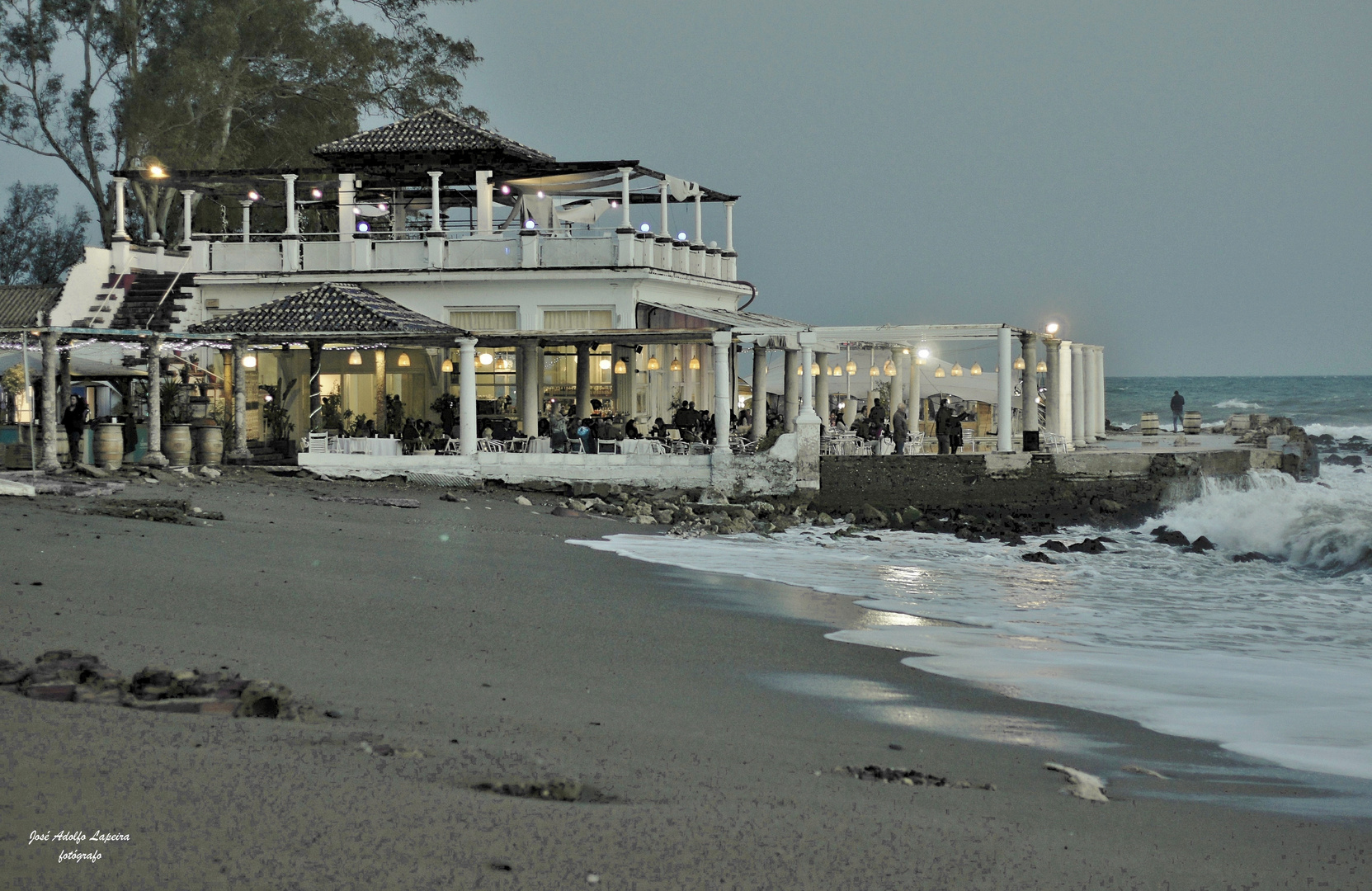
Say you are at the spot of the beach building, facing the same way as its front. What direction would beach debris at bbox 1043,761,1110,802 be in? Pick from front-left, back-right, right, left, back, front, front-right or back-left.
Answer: front

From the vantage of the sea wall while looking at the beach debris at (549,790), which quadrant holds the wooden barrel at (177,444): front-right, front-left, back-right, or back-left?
front-right

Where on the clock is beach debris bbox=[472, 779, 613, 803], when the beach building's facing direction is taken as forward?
The beach debris is roughly at 12 o'clock from the beach building.

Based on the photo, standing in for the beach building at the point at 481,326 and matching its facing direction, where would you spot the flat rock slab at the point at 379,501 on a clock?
The flat rock slab is roughly at 12 o'clock from the beach building.

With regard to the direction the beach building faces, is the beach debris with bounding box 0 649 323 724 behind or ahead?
ahead

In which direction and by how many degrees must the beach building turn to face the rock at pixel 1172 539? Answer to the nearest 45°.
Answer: approximately 45° to its left

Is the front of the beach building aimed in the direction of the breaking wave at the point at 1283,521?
no

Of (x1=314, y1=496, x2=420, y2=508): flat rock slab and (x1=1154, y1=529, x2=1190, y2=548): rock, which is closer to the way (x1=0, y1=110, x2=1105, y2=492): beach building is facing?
the flat rock slab

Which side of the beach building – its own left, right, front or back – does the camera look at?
front

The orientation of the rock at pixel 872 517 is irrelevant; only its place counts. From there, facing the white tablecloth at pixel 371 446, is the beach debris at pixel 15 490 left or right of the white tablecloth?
left

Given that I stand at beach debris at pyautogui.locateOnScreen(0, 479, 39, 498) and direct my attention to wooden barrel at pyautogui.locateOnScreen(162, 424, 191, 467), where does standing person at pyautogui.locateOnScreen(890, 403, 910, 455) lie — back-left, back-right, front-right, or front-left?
front-right

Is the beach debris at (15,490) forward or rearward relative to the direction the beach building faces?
forward
